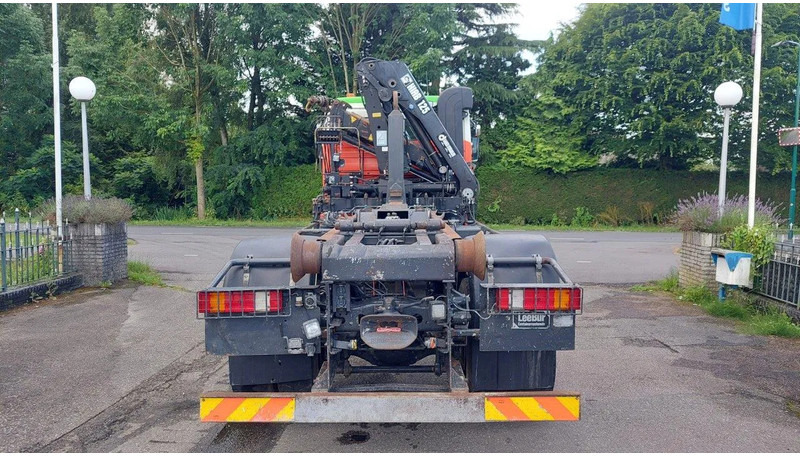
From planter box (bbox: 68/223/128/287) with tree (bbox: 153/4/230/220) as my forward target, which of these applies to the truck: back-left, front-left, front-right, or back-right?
back-right

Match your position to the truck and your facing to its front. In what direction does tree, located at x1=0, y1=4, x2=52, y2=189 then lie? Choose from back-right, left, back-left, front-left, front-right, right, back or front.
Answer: front-left

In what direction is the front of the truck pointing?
away from the camera

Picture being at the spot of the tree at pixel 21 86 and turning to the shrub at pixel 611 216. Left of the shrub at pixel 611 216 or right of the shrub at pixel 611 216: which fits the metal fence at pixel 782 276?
right

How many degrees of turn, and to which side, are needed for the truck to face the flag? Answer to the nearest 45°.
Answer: approximately 45° to its right

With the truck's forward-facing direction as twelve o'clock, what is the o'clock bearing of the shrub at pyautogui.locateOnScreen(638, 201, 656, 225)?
The shrub is roughly at 1 o'clock from the truck.

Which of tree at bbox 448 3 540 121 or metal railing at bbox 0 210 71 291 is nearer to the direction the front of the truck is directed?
the tree

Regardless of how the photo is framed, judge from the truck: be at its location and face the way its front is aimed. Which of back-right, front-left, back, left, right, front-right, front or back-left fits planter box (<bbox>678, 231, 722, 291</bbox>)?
front-right
